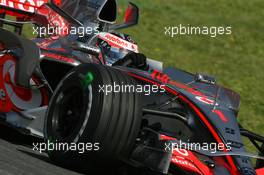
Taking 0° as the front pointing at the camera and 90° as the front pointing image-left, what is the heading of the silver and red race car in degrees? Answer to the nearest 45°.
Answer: approximately 315°
